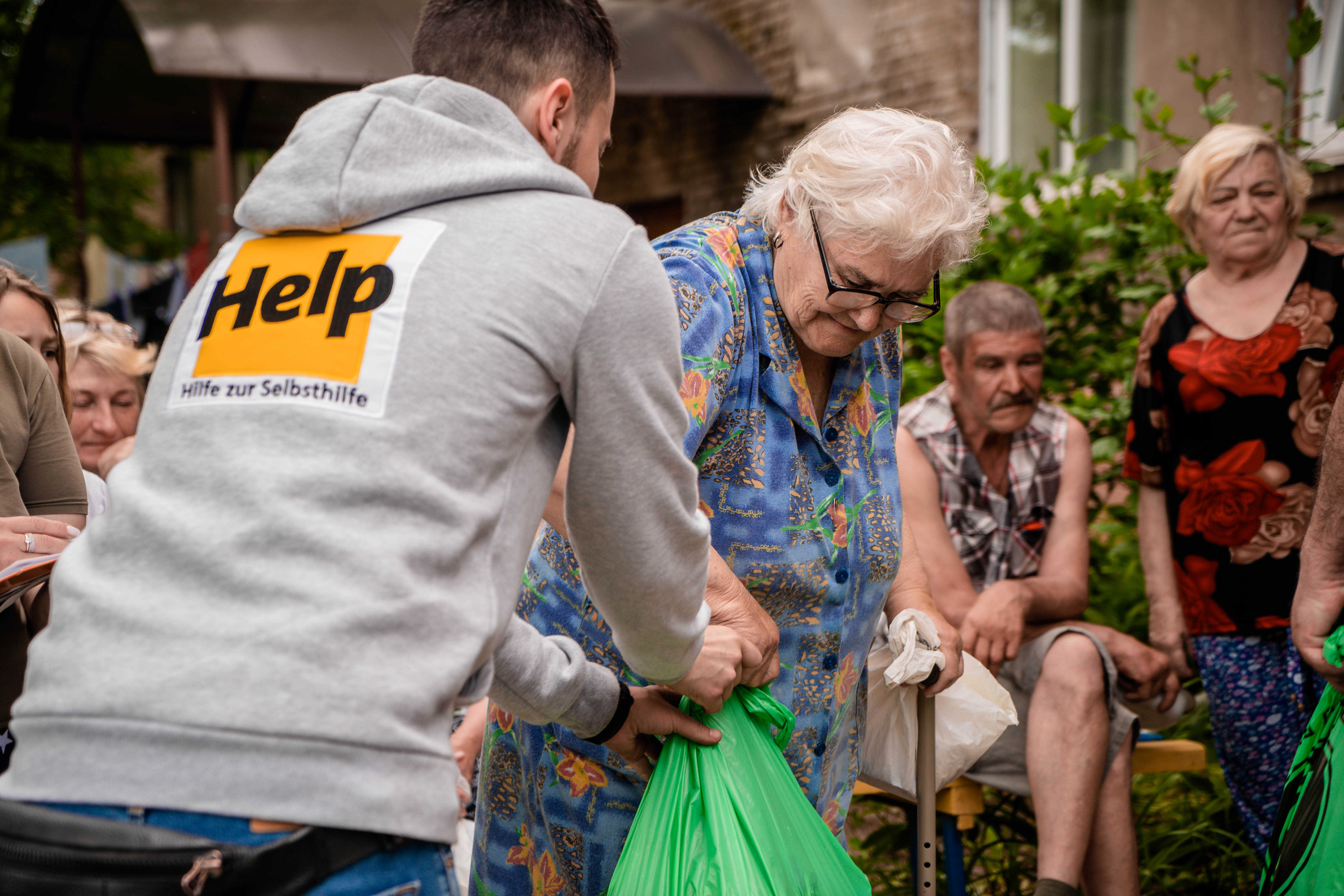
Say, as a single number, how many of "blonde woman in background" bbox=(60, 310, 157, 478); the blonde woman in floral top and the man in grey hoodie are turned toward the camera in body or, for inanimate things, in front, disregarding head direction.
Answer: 2

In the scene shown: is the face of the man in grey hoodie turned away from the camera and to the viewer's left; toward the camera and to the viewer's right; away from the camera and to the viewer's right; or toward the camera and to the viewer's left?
away from the camera and to the viewer's right

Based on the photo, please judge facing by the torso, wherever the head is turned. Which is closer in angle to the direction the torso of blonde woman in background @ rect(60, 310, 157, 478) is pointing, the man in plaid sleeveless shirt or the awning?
the man in plaid sleeveless shirt

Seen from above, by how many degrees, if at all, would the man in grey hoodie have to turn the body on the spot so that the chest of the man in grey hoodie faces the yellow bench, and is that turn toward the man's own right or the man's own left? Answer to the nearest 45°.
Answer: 0° — they already face it

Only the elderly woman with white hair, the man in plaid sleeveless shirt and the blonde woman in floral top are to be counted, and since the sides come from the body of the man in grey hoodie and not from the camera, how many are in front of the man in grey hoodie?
3

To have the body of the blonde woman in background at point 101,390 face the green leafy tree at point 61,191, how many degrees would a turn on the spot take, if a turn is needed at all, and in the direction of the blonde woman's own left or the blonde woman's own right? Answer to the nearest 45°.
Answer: approximately 180°

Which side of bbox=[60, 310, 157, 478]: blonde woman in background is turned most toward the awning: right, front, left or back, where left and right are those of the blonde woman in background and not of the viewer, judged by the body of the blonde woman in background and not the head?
back

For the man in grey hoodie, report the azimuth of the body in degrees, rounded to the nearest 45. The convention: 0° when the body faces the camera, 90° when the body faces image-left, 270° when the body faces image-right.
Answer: approximately 225°

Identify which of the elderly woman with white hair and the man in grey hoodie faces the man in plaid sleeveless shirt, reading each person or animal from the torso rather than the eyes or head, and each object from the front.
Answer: the man in grey hoodie
